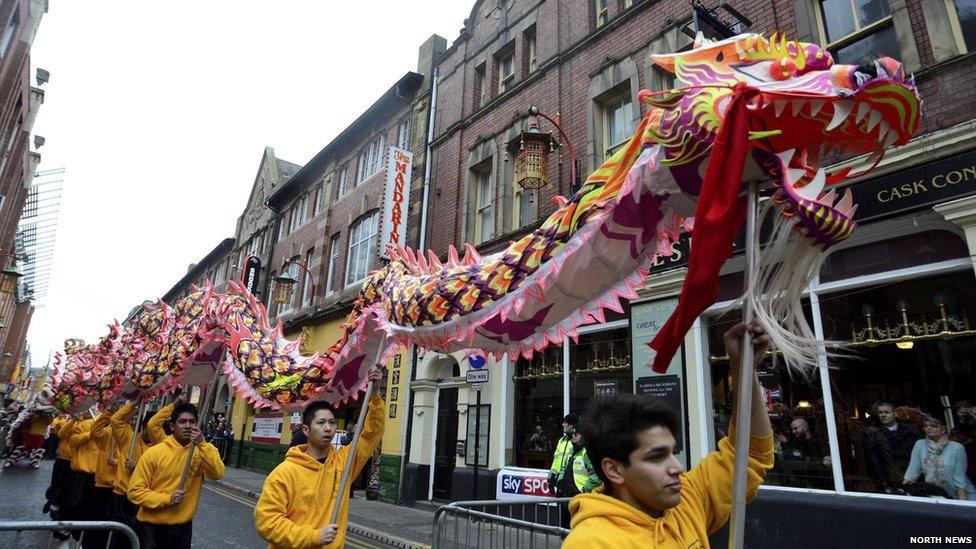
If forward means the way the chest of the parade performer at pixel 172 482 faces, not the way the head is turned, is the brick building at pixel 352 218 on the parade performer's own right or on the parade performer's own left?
on the parade performer's own left

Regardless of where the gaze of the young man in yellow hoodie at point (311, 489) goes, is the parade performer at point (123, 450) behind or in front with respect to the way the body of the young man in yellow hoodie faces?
behind

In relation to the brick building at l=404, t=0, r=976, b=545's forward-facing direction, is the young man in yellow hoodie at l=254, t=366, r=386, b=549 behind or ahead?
ahead

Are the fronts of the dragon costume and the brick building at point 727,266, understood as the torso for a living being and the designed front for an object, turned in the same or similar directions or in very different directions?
very different directions

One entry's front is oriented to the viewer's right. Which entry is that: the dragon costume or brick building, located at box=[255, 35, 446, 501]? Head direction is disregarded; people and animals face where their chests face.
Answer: the dragon costume

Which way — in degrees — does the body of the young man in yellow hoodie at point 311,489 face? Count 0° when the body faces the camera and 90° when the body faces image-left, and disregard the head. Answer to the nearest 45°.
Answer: approximately 315°

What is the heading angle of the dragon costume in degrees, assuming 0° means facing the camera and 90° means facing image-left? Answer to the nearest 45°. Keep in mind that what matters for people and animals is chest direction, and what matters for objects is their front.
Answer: approximately 270°
